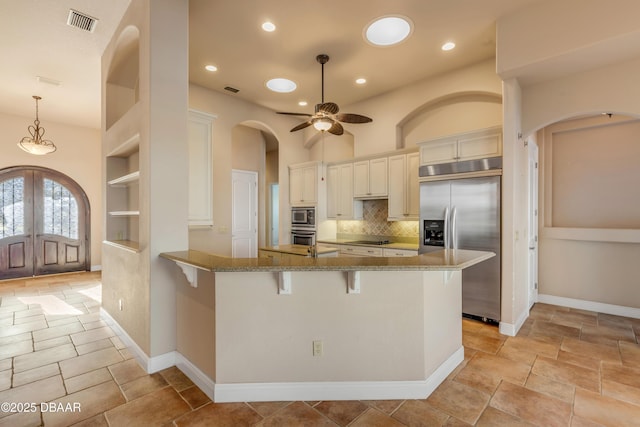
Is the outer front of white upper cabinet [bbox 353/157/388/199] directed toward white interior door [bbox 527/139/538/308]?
no

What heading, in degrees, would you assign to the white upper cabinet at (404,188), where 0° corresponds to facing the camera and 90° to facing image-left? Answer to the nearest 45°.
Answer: approximately 45°

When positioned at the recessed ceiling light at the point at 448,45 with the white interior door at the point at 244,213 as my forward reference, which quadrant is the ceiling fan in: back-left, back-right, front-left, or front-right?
front-left

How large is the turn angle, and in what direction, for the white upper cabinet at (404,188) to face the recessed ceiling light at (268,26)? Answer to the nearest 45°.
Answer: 0° — it already faces it

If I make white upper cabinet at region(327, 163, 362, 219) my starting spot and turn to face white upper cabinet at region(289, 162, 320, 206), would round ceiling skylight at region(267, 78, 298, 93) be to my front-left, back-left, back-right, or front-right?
front-left

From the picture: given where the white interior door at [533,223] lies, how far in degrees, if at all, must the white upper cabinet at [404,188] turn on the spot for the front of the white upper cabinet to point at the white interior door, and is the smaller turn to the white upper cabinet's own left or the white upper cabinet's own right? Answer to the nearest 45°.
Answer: approximately 135° to the white upper cabinet's own left

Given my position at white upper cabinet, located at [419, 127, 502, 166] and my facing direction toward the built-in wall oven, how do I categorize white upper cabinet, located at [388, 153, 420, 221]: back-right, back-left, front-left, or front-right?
front-right

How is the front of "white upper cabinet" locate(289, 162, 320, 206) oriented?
toward the camera

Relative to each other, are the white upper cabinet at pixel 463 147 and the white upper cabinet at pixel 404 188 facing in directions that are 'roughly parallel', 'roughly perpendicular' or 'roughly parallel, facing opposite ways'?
roughly parallel

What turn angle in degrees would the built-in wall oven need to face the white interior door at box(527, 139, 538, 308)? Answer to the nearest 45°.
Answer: approximately 45° to its left

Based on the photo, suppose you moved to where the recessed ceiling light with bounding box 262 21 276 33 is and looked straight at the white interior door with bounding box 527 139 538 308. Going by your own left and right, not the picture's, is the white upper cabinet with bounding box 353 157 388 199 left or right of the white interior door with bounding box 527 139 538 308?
left

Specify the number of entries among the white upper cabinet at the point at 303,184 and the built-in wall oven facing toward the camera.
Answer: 2

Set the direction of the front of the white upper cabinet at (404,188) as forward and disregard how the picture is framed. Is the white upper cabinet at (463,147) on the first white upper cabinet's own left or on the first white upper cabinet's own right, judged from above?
on the first white upper cabinet's own left

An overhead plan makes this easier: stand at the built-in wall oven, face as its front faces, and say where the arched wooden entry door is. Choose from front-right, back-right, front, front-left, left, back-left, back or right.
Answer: right

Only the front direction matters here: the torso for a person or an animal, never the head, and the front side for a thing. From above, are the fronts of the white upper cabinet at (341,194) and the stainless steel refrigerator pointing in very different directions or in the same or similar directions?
same or similar directions

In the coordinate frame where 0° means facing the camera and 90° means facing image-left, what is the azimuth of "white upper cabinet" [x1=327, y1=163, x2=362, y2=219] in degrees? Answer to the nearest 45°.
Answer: approximately 45°

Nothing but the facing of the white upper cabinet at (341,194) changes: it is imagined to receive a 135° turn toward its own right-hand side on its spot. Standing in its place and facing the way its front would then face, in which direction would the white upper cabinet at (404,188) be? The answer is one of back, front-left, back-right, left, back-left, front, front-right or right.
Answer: back-right

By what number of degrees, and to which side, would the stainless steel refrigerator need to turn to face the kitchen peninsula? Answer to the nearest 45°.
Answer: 0° — it already faces it

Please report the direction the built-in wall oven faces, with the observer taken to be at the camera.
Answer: facing the viewer
